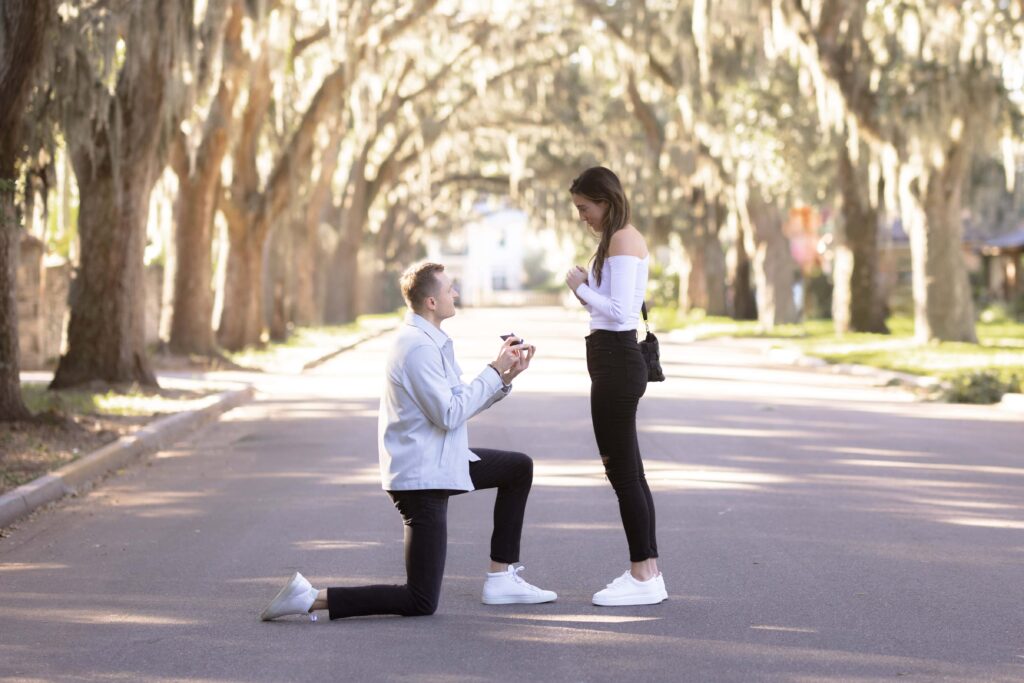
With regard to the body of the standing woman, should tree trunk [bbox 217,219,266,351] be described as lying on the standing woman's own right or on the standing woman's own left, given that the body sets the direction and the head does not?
on the standing woman's own right

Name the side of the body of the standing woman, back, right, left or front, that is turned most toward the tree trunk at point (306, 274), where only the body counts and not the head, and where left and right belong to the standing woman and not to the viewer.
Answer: right

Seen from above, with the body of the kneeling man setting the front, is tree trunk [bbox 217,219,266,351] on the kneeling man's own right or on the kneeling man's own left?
on the kneeling man's own left

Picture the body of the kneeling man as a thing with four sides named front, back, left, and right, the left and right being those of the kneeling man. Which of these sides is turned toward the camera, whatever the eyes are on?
right

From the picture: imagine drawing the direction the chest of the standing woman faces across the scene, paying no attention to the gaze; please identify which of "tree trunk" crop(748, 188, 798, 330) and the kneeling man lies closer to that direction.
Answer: the kneeling man

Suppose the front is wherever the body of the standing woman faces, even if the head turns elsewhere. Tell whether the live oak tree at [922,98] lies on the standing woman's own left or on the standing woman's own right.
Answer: on the standing woman's own right

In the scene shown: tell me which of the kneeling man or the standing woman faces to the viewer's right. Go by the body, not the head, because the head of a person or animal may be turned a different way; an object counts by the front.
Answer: the kneeling man

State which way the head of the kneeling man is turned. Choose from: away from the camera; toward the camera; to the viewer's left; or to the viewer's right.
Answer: to the viewer's right

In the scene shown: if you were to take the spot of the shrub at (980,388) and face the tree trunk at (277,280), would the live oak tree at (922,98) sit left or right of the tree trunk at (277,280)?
right

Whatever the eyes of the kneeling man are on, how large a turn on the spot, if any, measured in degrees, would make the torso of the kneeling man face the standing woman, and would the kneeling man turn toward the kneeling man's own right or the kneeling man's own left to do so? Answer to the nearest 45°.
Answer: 0° — they already face them

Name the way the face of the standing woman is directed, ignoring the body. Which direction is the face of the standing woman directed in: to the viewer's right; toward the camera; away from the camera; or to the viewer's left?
to the viewer's left

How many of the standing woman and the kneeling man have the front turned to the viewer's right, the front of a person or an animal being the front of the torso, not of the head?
1

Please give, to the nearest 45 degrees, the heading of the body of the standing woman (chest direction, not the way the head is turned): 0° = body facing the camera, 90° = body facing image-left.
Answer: approximately 90°

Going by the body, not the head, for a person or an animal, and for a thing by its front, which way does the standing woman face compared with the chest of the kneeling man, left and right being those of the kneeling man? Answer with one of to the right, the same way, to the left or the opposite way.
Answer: the opposite way

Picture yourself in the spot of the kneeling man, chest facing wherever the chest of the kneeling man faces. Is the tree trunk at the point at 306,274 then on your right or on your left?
on your left
